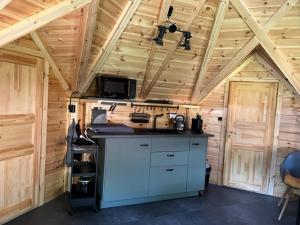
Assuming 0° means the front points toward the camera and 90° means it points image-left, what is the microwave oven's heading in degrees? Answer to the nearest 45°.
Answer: approximately 0°

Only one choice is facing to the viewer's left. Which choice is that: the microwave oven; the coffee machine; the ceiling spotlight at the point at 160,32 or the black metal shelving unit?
the ceiling spotlight

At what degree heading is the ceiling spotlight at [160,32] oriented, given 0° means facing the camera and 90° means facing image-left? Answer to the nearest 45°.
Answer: approximately 90°
